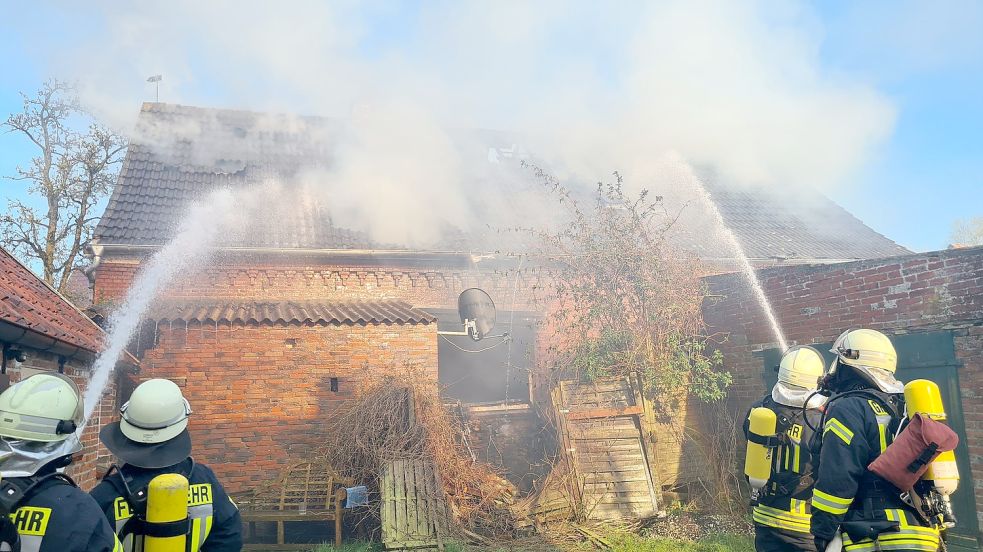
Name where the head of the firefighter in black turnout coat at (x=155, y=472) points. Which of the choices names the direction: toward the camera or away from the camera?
away from the camera

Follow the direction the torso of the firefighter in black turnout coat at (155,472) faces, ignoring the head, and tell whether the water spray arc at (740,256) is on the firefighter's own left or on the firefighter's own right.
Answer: on the firefighter's own right

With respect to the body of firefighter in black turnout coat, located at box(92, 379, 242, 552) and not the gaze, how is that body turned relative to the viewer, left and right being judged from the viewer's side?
facing away from the viewer

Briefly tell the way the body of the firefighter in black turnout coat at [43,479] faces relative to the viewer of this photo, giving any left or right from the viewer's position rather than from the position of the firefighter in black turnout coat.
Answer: facing away from the viewer and to the right of the viewer

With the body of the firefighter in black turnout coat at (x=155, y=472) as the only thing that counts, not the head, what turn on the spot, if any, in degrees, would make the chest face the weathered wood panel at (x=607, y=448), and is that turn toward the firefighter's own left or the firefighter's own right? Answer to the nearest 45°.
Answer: approximately 45° to the firefighter's own right

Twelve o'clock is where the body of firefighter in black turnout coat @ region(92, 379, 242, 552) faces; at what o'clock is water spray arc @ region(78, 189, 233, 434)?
The water spray arc is roughly at 12 o'clock from the firefighter in black turnout coat.

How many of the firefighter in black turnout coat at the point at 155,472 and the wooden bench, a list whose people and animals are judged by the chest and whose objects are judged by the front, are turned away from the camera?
1

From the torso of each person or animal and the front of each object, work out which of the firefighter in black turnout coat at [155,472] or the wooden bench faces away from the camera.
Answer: the firefighter in black turnout coat

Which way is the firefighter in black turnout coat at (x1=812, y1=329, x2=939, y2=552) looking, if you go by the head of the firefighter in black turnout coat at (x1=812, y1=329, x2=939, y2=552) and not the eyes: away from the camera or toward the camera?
away from the camera

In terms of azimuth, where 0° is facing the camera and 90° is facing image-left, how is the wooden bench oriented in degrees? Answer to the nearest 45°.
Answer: approximately 0°

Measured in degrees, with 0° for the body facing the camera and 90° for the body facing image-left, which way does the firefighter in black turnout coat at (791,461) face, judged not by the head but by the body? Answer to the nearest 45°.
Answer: approximately 225°

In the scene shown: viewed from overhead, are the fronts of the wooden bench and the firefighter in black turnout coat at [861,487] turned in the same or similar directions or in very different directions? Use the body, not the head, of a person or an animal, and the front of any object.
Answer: very different directions

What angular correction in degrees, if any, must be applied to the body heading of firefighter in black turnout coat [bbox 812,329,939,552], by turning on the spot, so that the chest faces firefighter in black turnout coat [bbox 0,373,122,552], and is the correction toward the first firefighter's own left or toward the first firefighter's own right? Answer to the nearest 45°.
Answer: approximately 90° to the first firefighter's own left
